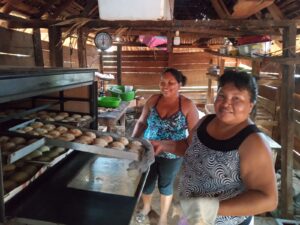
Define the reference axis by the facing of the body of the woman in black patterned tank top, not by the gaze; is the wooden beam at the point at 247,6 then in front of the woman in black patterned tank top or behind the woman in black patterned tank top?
behind

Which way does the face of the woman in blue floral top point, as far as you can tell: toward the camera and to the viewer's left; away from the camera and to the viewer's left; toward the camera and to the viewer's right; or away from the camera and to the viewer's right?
toward the camera and to the viewer's left

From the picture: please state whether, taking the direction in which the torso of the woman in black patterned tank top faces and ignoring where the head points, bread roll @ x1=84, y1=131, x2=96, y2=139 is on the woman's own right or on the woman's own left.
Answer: on the woman's own right

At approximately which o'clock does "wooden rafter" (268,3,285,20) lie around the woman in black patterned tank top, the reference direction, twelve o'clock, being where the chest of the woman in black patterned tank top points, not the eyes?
The wooden rafter is roughly at 5 o'clock from the woman in black patterned tank top.

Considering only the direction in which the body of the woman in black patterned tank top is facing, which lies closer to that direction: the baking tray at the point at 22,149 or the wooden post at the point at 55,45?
the baking tray

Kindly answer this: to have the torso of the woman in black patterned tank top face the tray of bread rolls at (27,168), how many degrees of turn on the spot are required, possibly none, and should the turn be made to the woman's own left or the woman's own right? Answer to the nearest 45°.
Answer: approximately 45° to the woman's own right

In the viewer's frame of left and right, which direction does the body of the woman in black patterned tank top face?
facing the viewer and to the left of the viewer

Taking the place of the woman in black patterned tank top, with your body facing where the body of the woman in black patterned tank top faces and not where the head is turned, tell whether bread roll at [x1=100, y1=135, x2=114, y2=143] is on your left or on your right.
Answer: on your right
